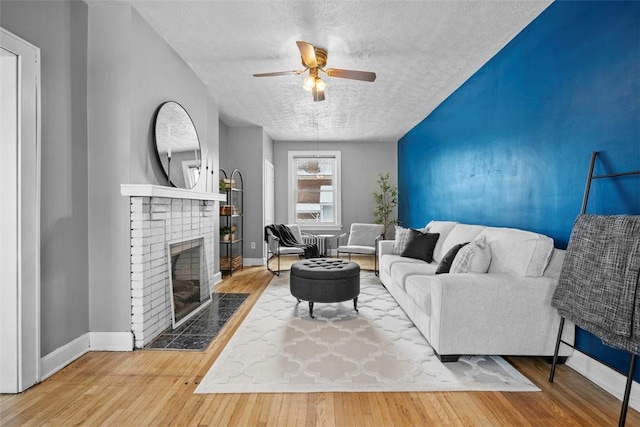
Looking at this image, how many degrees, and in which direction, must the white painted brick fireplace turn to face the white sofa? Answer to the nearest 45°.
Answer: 0° — it already faces it

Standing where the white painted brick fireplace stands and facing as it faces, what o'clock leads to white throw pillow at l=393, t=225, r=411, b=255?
The white throw pillow is roughly at 10 o'clock from the white painted brick fireplace.

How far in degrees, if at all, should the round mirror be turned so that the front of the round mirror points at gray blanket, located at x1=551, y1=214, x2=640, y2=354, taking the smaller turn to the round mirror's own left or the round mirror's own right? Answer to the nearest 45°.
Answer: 0° — it already faces it

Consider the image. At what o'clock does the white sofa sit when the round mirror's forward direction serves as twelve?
The white sofa is roughly at 12 o'clock from the round mirror.

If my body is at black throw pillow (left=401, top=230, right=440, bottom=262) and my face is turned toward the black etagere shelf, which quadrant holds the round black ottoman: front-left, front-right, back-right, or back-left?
front-left

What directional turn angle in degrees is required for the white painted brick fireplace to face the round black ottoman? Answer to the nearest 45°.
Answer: approximately 45° to its left

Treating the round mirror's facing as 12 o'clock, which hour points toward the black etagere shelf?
The black etagere shelf is roughly at 8 o'clock from the round mirror.

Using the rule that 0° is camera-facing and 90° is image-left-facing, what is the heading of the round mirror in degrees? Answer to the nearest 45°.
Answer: approximately 315°

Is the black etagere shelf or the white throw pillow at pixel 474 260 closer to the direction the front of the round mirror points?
the white throw pillow

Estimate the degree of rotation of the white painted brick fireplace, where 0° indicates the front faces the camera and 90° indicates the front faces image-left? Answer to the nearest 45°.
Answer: approximately 315°

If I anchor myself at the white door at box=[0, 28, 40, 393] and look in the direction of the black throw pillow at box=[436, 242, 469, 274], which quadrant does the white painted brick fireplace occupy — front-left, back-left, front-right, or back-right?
front-left

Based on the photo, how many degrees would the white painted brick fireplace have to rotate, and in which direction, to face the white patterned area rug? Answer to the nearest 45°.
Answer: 0° — it already faces it

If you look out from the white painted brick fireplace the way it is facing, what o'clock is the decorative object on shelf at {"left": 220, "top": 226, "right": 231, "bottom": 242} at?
The decorative object on shelf is roughly at 8 o'clock from the white painted brick fireplace.
